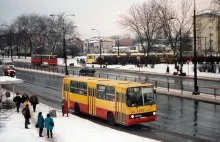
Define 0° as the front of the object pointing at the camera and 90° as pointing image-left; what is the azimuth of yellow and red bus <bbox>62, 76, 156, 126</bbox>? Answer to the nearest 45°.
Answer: approximately 315°
